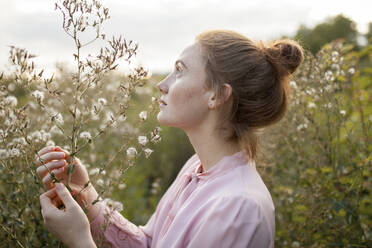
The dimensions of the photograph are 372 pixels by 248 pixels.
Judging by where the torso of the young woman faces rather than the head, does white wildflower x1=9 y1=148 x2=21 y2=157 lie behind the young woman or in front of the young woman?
in front

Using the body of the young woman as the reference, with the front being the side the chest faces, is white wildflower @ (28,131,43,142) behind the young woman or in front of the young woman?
in front

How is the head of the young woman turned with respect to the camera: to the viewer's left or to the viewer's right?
to the viewer's left

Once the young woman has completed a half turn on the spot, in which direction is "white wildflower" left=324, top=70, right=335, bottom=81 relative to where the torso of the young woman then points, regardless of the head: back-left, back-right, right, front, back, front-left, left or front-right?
front-left

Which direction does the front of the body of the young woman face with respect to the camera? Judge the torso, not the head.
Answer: to the viewer's left
